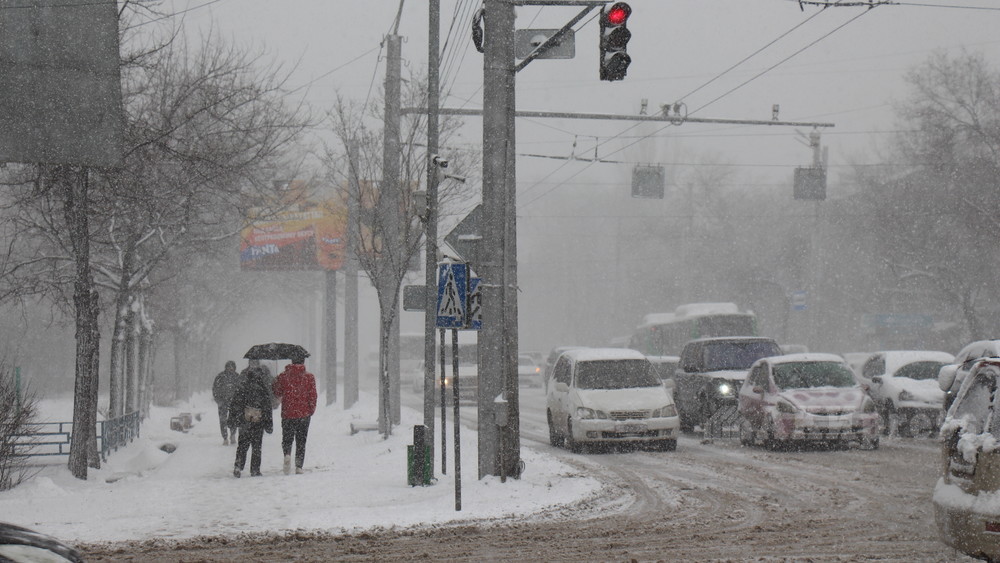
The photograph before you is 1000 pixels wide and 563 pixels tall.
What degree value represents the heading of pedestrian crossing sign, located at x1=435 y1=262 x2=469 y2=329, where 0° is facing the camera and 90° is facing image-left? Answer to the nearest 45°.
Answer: approximately 45°

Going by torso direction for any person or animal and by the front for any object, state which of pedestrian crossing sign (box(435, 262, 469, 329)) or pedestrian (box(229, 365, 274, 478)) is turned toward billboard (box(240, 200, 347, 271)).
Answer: the pedestrian

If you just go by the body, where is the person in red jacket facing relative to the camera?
away from the camera

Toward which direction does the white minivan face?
toward the camera

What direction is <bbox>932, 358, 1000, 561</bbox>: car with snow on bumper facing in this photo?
away from the camera

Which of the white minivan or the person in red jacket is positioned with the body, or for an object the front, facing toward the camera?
the white minivan

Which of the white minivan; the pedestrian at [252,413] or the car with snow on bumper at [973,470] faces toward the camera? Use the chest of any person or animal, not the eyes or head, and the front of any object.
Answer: the white minivan

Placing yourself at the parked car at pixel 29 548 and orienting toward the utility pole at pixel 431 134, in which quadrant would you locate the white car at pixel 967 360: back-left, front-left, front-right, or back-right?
front-right

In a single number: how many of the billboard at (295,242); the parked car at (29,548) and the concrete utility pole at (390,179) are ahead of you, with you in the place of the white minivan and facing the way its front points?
1

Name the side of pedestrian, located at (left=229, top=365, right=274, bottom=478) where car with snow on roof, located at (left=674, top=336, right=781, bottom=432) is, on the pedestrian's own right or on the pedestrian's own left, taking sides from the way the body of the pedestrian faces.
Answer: on the pedestrian's own right

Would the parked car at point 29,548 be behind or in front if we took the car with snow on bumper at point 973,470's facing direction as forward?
behind

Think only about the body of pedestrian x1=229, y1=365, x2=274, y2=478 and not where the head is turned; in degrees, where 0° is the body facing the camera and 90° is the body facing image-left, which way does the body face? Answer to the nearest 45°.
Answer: approximately 180°

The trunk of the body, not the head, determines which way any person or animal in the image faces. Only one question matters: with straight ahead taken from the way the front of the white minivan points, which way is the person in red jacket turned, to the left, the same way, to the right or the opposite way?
the opposite way
